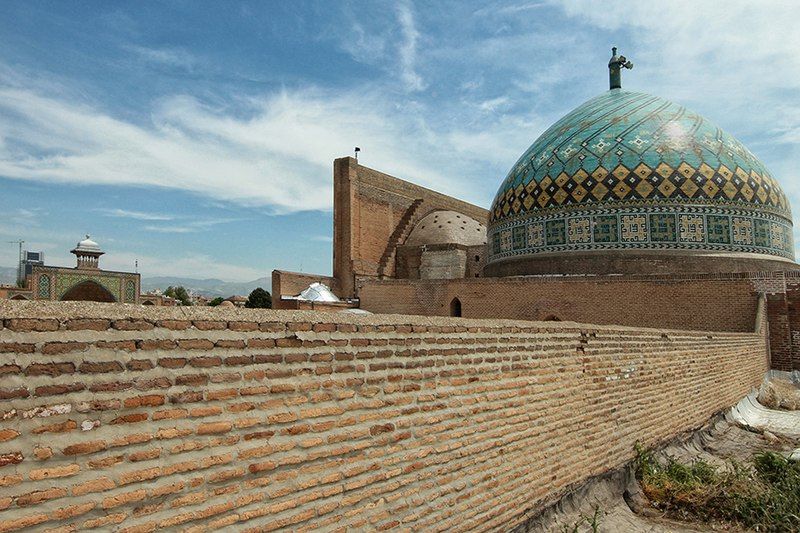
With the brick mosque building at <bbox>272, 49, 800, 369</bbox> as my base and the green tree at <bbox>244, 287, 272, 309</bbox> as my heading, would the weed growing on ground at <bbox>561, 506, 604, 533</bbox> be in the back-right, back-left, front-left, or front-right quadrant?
back-left

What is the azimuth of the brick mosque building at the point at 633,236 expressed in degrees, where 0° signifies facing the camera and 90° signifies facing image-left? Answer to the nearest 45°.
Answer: approximately 135°

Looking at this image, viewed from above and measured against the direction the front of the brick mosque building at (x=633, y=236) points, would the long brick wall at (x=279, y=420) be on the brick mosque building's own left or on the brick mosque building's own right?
on the brick mosque building's own left

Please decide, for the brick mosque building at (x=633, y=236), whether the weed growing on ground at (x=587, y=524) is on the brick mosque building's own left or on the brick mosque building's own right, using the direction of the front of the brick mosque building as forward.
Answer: on the brick mosque building's own left

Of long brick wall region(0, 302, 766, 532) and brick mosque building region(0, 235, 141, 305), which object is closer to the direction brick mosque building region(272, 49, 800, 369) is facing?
the brick mosque building

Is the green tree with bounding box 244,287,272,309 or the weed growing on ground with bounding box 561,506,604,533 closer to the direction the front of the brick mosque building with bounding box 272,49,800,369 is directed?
the green tree

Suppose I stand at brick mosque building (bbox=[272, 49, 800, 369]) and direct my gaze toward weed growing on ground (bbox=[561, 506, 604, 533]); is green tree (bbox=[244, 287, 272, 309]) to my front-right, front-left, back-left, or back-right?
back-right

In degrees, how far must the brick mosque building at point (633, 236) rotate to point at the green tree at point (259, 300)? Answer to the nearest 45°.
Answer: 0° — it already faces it
